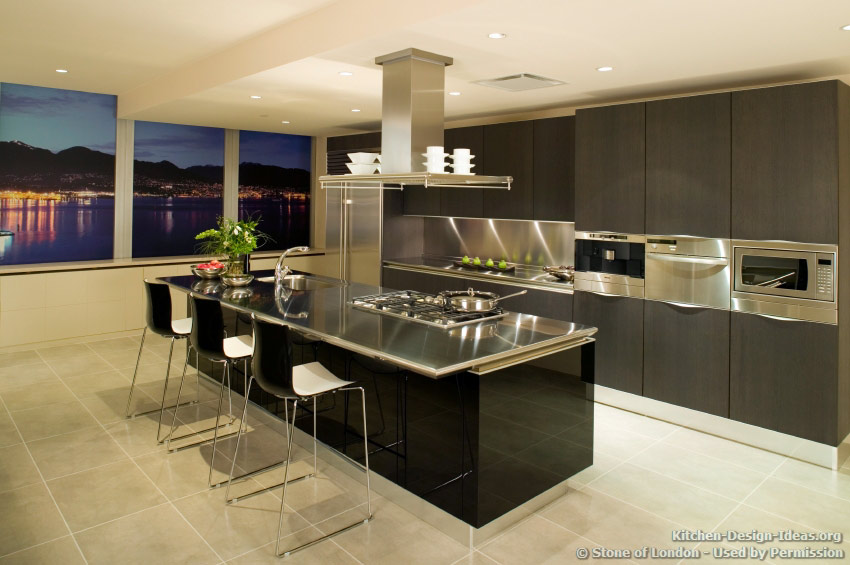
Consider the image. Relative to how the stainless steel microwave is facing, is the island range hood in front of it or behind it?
in front

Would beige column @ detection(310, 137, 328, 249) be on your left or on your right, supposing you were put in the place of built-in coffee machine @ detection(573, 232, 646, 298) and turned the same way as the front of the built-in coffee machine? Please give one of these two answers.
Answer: on your right

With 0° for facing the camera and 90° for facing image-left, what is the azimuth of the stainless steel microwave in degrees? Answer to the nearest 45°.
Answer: approximately 45°

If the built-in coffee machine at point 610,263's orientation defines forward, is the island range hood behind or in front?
in front

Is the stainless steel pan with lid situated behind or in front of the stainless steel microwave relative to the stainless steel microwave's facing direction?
in front

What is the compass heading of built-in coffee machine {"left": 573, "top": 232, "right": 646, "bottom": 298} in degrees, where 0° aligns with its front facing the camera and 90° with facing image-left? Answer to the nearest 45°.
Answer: approximately 45°
